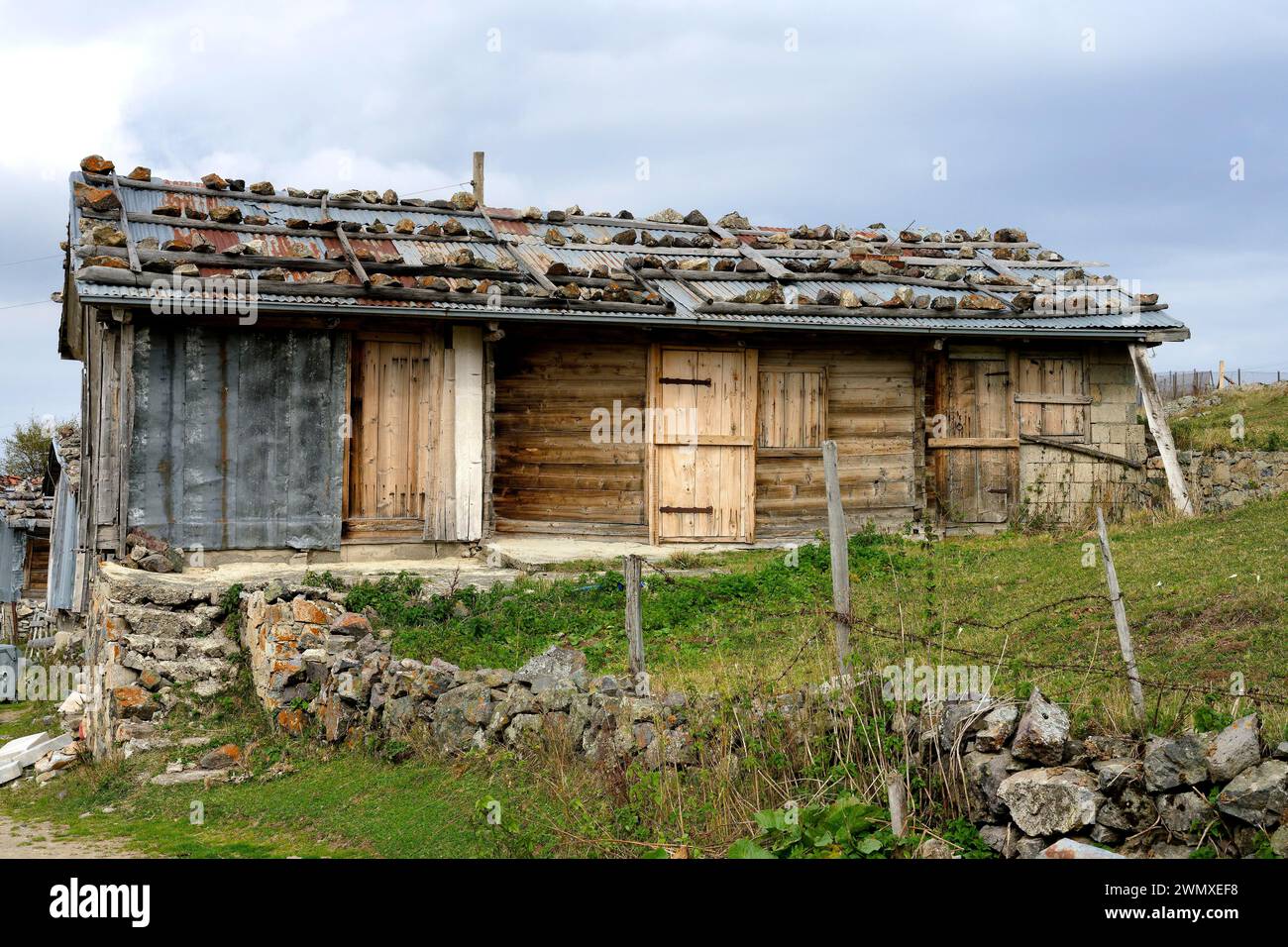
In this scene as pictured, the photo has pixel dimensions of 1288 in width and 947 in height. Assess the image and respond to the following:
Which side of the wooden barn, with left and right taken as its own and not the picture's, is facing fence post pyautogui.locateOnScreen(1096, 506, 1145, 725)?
front

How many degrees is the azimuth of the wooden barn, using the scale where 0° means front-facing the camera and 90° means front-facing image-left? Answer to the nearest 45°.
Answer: approximately 0°

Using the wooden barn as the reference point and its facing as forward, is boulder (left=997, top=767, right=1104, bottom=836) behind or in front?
in front

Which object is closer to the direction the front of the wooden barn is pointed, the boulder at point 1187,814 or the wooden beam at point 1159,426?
the boulder

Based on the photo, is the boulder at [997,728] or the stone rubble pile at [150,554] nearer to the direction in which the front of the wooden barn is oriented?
the boulder

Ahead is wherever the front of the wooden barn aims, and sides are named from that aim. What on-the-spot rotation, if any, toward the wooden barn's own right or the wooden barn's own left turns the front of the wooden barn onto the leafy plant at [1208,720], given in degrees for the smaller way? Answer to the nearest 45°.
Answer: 0° — it already faces it

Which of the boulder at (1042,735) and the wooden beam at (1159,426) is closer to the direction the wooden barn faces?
the boulder

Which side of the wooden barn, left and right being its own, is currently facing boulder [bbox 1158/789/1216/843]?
front

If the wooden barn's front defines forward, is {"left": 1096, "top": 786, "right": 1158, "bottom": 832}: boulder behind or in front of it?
in front

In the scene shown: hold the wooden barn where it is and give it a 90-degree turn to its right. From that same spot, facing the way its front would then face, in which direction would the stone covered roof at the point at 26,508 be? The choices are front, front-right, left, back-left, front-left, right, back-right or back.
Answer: front-right

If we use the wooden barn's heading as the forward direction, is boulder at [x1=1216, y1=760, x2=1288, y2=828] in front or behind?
in front

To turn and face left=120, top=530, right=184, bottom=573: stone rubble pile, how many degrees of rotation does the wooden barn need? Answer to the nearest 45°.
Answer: approximately 45° to its right

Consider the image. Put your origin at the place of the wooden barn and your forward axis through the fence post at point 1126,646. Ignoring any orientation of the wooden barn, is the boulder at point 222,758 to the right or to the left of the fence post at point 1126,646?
right

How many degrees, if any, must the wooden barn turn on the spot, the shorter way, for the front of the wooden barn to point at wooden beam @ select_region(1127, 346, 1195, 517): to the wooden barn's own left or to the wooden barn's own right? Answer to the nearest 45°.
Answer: approximately 90° to the wooden barn's own left
